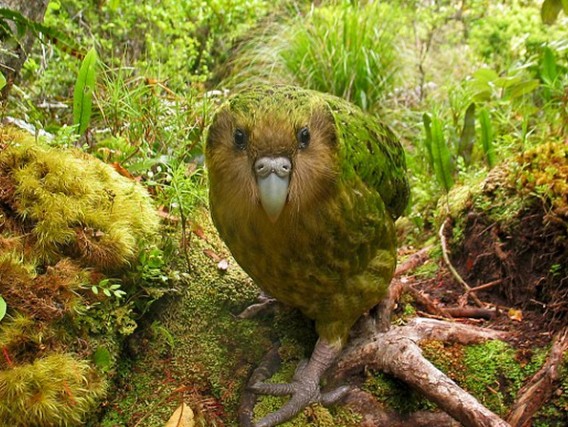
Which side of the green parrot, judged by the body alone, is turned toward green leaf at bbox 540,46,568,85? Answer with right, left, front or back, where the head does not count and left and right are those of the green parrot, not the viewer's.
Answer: back

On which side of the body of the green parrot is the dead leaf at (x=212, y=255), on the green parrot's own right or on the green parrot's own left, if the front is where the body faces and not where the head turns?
on the green parrot's own right

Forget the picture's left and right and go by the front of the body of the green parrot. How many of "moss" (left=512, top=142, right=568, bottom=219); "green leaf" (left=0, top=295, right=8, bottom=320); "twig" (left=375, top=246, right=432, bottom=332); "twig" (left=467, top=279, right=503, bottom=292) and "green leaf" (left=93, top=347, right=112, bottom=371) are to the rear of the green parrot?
3

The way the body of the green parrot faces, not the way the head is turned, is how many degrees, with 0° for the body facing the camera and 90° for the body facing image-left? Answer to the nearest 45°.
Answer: approximately 45°

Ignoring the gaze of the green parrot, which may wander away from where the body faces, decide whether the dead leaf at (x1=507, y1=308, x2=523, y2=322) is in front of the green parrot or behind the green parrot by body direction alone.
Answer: behind

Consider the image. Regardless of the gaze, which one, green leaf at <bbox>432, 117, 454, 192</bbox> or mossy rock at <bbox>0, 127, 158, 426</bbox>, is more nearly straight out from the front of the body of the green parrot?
the mossy rock

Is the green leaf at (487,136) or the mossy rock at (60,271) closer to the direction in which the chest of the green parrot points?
the mossy rock

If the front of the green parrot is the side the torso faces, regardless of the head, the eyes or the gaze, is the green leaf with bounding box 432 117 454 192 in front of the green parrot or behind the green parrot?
behind

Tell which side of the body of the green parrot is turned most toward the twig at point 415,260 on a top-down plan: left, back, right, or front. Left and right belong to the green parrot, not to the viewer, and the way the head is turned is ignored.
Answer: back

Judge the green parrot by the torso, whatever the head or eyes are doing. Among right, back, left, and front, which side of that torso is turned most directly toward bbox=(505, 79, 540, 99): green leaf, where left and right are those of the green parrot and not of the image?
back

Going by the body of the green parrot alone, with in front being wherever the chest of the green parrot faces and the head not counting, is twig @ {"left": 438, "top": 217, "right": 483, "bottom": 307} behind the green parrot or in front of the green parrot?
behind
